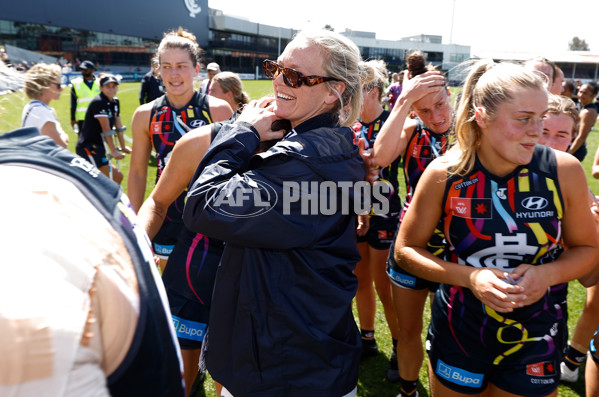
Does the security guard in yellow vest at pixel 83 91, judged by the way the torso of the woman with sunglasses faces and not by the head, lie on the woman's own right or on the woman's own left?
on the woman's own right
